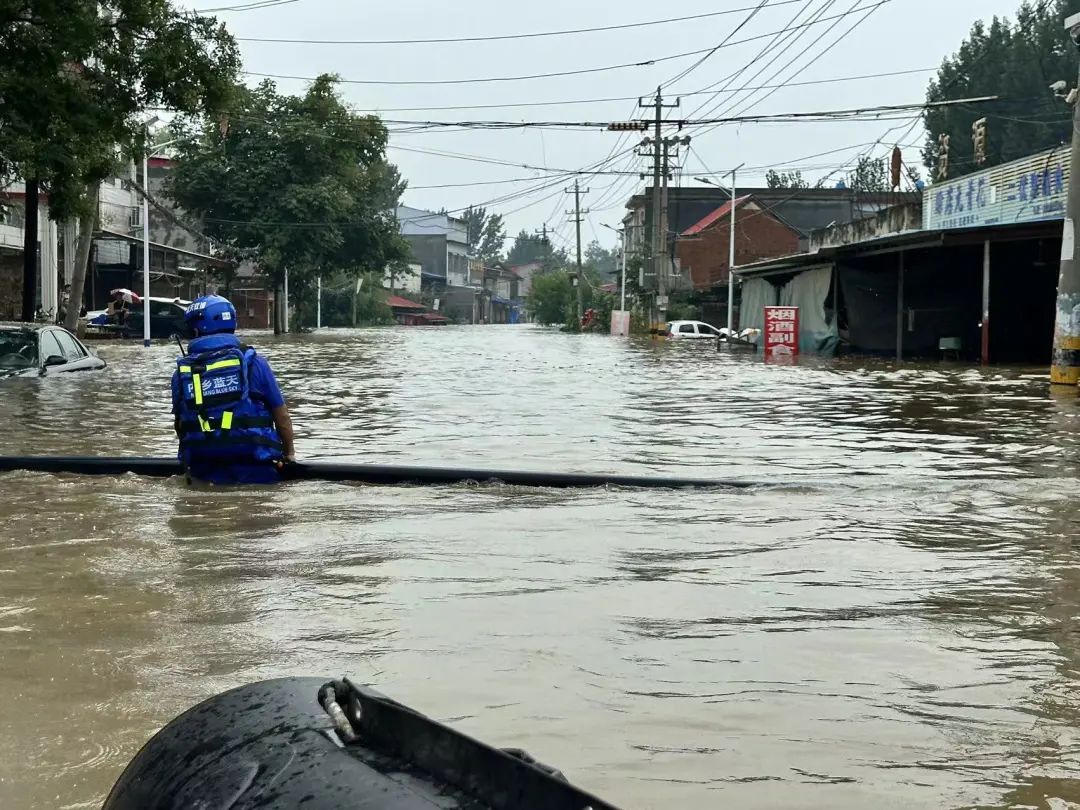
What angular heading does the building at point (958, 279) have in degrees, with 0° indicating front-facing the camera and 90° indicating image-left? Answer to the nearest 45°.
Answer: approximately 45°

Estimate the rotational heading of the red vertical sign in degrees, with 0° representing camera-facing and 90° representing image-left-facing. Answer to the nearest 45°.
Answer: approximately 0°

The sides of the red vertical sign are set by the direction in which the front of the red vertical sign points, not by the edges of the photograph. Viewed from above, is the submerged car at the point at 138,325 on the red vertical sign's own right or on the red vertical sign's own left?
on the red vertical sign's own right
